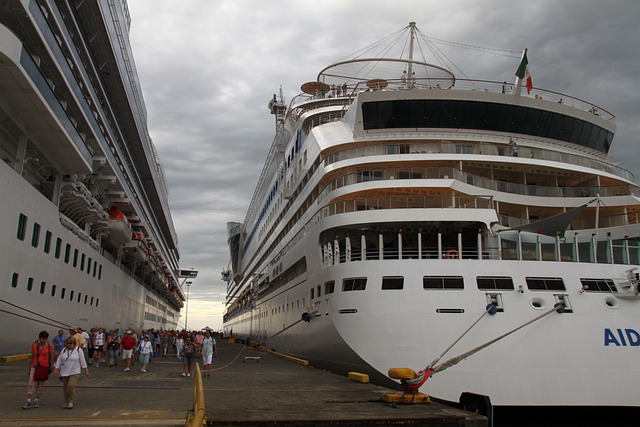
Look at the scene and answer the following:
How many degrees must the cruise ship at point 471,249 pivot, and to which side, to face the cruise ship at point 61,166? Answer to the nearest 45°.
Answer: approximately 45° to its left

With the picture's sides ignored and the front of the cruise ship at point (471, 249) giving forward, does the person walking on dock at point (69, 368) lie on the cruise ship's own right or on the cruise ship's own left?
on the cruise ship's own left

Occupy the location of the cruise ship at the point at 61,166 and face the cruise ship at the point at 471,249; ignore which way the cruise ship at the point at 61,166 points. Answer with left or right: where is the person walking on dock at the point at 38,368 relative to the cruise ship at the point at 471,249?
right

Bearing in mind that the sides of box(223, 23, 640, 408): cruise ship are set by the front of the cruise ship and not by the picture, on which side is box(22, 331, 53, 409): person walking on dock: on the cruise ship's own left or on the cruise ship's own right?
on the cruise ship's own left

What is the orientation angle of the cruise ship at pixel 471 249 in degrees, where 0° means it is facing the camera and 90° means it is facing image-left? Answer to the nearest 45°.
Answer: approximately 135°

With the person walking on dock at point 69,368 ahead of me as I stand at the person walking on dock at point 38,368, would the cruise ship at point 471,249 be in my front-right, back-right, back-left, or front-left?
front-left
